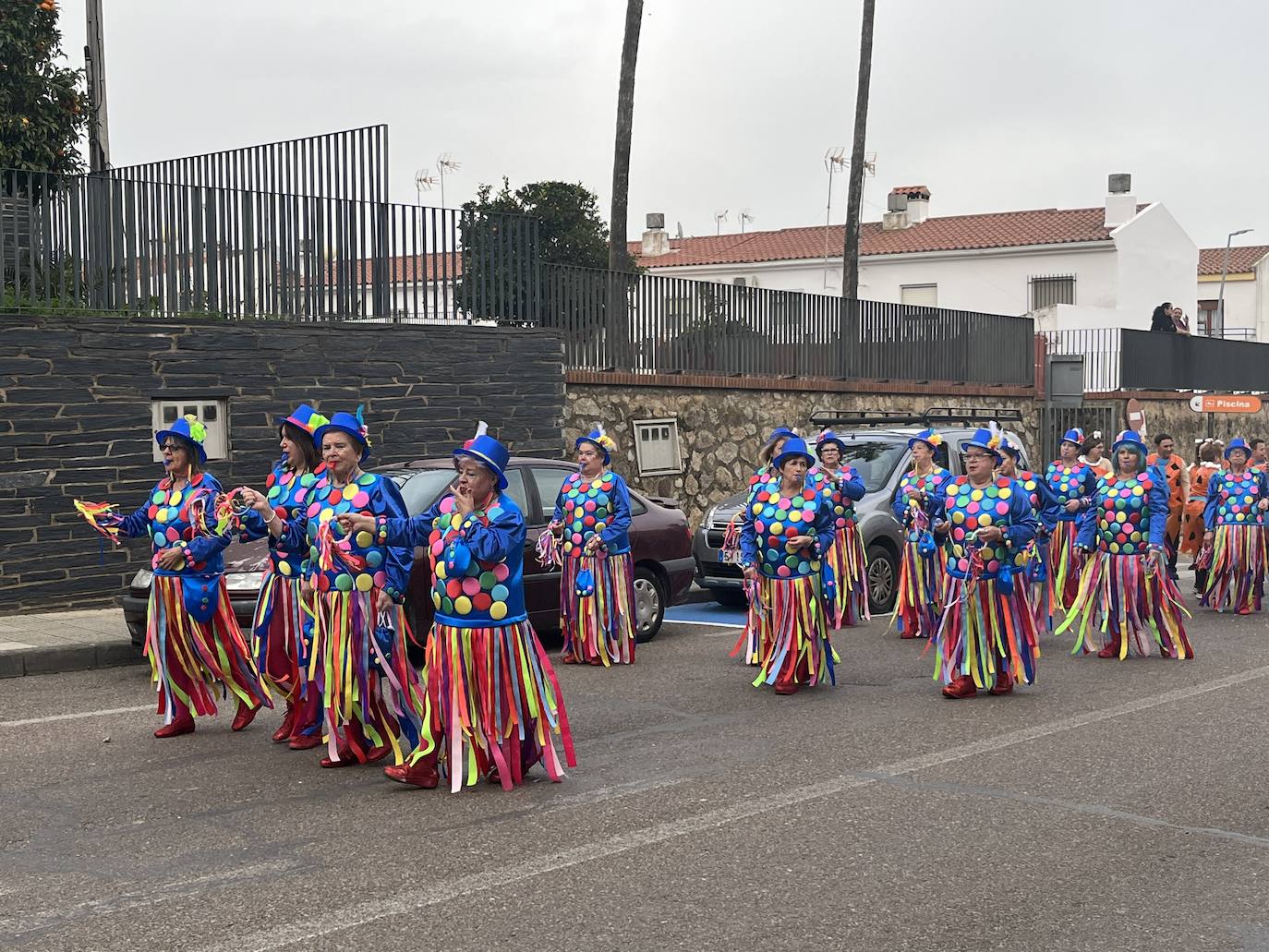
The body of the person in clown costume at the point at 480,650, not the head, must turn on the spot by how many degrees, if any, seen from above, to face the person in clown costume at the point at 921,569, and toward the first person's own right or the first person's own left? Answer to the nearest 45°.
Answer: approximately 180°

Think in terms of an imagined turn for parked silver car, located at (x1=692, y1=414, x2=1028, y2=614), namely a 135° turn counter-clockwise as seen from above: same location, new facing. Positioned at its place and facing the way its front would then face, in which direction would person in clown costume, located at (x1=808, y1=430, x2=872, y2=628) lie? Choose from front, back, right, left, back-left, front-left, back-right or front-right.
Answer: right

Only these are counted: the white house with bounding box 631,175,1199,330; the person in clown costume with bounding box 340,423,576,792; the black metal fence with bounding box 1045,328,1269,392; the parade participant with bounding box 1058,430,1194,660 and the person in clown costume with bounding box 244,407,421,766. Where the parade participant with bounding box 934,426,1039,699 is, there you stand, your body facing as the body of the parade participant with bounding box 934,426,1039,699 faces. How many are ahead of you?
2

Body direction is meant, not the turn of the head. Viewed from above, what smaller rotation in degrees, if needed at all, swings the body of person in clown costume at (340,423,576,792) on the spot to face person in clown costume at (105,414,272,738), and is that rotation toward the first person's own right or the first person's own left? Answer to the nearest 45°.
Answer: approximately 90° to the first person's own right

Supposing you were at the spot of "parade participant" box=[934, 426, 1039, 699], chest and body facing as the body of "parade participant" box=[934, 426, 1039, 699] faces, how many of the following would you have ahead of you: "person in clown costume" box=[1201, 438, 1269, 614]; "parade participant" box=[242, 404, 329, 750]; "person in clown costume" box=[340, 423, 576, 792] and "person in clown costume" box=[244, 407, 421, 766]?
3

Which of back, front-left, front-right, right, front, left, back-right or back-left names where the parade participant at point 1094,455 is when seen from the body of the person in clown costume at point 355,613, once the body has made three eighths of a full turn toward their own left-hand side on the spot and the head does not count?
front-left

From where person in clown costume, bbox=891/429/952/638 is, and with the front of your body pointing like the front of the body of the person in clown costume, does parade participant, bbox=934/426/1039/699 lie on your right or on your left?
on your left

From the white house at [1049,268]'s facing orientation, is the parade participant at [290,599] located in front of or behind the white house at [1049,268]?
in front

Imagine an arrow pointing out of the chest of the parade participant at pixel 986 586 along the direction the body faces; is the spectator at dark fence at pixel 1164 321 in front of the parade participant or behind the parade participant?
behind
